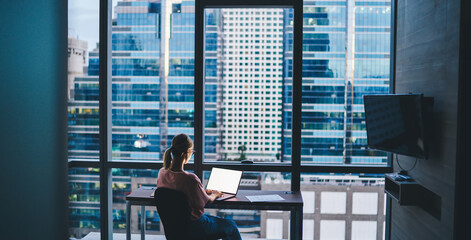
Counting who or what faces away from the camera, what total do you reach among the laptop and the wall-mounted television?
0

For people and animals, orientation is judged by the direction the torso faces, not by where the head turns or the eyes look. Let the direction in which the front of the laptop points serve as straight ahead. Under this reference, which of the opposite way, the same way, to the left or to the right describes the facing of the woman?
the opposite way

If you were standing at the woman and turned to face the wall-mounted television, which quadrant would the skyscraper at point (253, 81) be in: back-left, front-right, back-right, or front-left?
front-left

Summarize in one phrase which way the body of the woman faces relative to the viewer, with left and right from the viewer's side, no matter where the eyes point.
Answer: facing away from the viewer and to the right of the viewer

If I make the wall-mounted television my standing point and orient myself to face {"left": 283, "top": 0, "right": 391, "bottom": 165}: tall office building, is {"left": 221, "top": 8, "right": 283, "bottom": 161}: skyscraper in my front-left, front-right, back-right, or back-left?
front-left

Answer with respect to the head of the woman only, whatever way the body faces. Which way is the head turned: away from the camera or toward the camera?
away from the camera

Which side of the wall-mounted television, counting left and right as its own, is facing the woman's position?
front

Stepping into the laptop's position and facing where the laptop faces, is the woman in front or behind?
in front

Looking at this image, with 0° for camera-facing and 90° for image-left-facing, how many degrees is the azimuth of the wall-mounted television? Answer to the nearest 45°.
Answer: approximately 45°

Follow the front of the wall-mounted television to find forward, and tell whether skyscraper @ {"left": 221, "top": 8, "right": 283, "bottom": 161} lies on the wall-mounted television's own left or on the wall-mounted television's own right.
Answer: on the wall-mounted television's own right
